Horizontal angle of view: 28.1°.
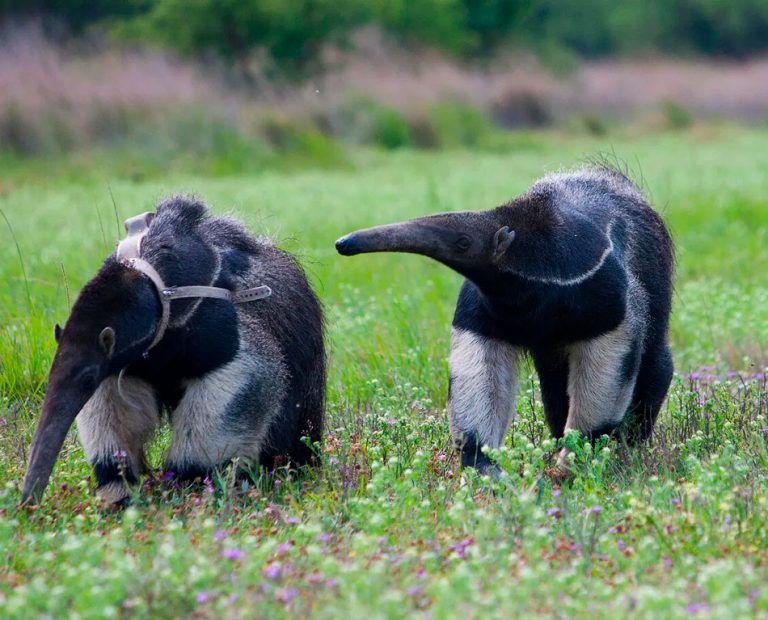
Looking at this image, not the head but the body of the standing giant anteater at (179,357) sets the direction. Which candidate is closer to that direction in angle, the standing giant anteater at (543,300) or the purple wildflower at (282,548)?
the purple wildflower

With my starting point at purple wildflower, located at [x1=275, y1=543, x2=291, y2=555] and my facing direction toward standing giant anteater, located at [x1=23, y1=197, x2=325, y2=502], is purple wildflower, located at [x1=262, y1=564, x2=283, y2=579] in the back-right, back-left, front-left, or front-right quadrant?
back-left

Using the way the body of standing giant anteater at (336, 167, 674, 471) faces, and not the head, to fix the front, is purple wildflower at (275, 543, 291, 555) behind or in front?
in front

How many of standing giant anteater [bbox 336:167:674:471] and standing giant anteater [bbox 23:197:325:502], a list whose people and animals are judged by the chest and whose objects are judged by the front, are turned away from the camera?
0

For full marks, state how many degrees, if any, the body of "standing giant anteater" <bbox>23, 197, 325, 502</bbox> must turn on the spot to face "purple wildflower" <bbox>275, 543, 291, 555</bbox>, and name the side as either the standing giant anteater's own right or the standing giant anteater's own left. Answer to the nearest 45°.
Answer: approximately 45° to the standing giant anteater's own left

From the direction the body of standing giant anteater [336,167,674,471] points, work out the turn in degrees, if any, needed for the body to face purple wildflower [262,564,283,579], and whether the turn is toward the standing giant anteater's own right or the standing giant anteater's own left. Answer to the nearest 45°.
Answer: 0° — it already faces it

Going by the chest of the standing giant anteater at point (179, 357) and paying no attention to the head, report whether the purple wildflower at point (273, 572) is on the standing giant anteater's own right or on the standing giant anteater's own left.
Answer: on the standing giant anteater's own left

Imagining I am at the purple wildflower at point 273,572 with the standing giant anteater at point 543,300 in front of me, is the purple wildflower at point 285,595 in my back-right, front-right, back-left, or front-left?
back-right

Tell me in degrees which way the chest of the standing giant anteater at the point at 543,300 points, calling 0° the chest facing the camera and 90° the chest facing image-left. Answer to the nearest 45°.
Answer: approximately 45°

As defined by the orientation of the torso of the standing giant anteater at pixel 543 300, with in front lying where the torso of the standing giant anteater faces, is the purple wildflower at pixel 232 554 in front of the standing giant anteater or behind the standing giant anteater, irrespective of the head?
in front
